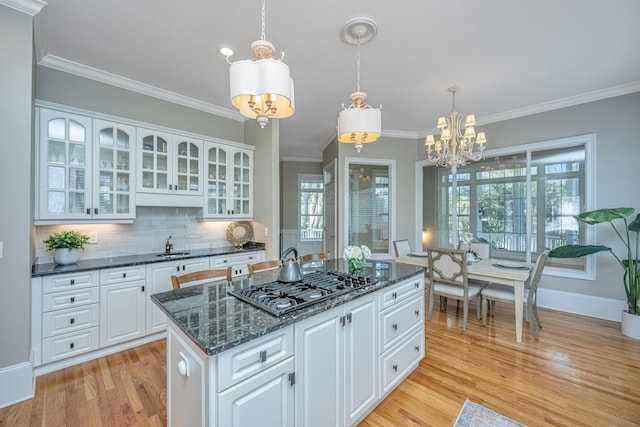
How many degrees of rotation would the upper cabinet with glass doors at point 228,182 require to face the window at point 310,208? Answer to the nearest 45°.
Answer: approximately 90° to its left

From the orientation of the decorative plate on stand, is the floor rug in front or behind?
in front

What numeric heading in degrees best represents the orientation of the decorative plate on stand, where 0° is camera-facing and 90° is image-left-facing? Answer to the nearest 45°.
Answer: approximately 0°

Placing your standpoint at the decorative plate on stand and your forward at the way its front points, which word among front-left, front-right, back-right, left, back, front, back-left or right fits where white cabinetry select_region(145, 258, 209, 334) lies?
front-right

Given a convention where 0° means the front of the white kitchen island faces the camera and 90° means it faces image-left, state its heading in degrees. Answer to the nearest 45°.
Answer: approximately 315°

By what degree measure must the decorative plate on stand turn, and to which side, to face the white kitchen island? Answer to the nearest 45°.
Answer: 0° — it already faces it

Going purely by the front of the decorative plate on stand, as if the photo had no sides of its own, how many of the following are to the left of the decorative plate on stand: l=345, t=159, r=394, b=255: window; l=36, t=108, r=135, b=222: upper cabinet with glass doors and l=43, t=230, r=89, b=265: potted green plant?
1

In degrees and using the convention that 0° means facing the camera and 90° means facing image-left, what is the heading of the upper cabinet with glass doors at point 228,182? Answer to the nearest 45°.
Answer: approximately 315°

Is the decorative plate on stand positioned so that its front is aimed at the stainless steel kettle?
yes

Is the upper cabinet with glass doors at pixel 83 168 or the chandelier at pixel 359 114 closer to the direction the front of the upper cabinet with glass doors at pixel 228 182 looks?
the chandelier

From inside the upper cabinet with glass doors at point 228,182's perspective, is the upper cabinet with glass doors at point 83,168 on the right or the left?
on its right
